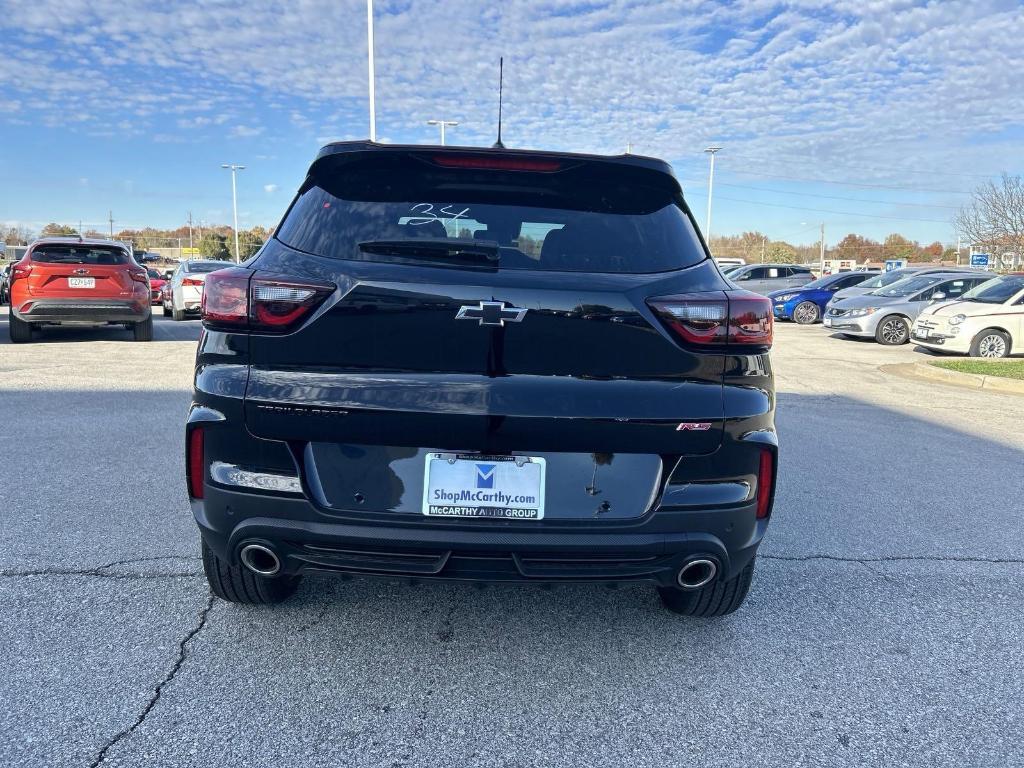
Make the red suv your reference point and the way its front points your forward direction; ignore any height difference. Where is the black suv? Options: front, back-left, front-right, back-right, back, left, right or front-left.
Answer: back

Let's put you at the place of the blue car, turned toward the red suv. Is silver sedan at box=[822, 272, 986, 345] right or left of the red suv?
left

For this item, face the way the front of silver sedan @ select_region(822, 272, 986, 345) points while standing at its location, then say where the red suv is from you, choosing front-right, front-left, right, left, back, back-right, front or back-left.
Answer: front

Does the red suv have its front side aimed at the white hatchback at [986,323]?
no

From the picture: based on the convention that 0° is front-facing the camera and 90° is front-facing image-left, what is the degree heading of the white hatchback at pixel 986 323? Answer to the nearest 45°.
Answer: approximately 45°

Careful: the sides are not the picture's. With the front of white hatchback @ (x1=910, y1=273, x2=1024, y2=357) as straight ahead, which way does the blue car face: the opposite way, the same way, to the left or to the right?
the same way

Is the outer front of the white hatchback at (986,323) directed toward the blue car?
no

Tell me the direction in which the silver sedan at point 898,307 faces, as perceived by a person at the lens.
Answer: facing the viewer and to the left of the viewer

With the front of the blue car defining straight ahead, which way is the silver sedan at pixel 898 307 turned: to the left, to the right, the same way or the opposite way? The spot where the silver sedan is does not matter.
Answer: the same way

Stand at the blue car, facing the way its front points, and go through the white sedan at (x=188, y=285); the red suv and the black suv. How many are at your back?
0

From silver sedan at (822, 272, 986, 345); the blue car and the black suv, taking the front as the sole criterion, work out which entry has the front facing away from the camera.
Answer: the black suv

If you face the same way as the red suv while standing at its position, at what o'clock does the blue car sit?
The blue car is roughly at 3 o'clock from the red suv.

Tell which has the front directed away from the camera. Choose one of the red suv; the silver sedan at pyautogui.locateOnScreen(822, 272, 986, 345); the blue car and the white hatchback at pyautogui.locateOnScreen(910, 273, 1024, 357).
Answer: the red suv

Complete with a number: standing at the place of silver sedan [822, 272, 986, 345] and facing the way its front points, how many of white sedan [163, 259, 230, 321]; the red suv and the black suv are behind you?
0

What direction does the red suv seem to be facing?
away from the camera

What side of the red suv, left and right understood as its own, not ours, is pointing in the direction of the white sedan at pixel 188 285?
front

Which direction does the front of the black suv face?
away from the camera

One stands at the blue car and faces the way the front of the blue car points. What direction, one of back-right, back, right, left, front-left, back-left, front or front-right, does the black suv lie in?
front-left

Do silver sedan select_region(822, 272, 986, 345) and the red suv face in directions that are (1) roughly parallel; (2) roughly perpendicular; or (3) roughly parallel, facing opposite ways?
roughly perpendicular

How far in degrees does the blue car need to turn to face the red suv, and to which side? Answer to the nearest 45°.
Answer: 0° — it already faces it

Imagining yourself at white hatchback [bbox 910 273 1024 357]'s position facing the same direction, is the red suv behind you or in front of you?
in front

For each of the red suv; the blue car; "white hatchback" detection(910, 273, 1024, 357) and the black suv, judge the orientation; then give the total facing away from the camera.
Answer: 2

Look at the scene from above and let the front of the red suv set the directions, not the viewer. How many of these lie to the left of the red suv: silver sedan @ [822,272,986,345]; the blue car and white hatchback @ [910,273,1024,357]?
0
